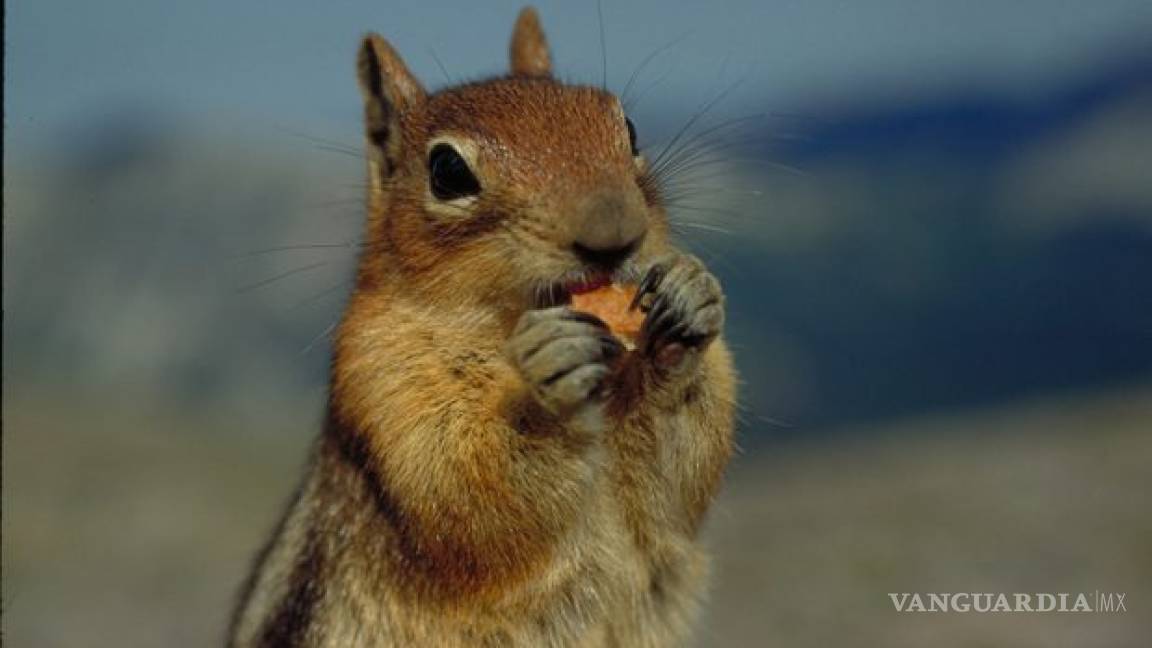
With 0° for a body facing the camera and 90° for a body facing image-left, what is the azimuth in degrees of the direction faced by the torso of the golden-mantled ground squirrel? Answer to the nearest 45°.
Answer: approximately 315°
